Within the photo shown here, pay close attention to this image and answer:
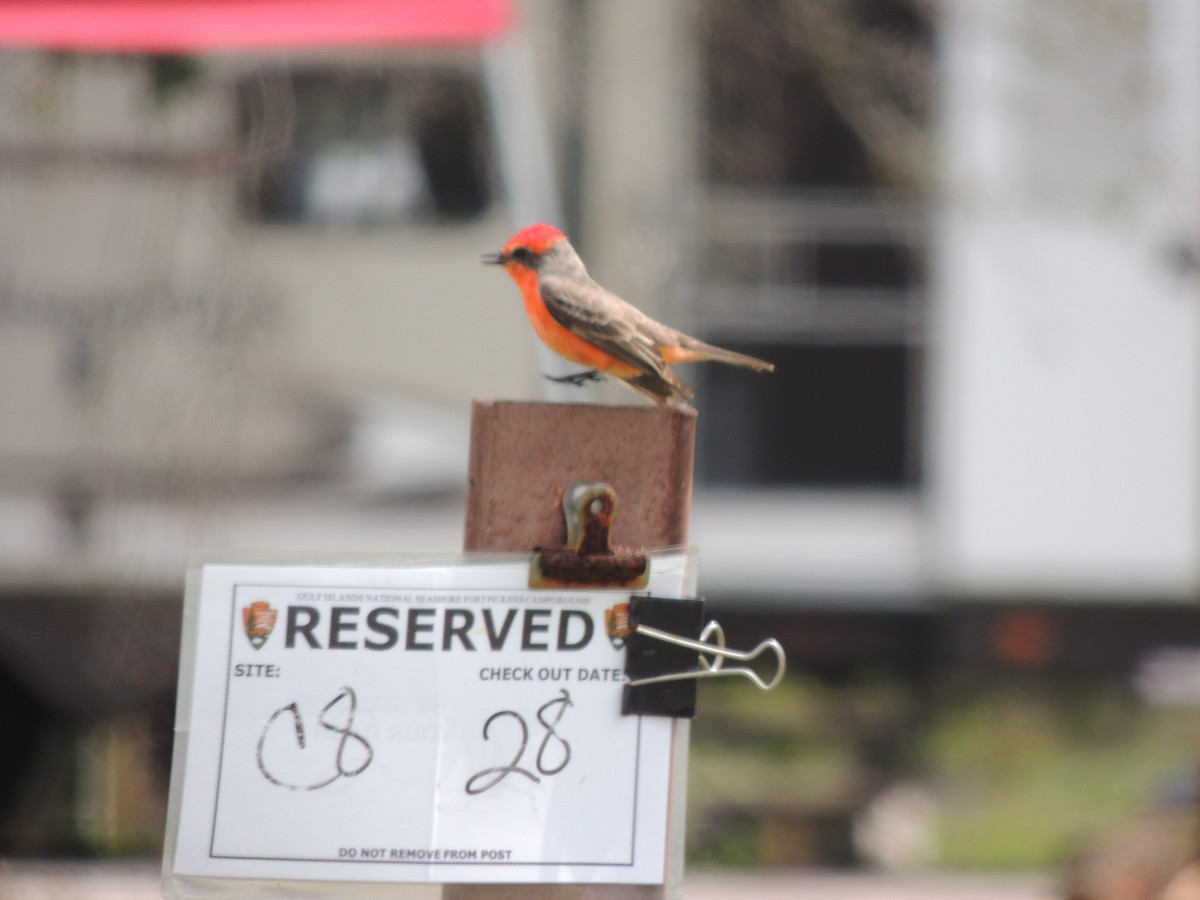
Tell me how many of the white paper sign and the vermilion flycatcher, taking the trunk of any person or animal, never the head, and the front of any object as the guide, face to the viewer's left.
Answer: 1

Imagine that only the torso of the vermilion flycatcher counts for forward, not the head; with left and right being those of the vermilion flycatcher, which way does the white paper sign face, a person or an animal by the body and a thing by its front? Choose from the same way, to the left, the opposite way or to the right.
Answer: to the left

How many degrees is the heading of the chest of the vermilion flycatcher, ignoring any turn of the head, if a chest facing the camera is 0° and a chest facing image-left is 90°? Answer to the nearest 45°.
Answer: approximately 90°

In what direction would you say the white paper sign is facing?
toward the camera
